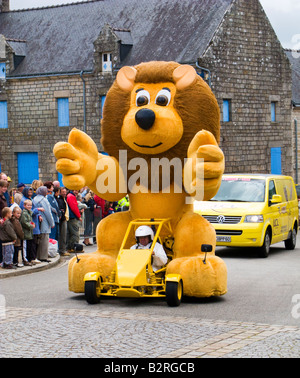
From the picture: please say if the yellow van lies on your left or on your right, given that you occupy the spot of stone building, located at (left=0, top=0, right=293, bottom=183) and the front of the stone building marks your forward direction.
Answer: on your left

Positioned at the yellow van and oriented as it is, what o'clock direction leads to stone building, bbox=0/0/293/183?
The stone building is roughly at 4 o'clock from the yellow van.

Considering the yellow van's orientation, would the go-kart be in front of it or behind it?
in front

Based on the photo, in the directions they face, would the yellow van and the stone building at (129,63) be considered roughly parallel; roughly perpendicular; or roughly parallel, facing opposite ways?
roughly parallel

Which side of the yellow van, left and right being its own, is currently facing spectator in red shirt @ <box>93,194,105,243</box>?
right

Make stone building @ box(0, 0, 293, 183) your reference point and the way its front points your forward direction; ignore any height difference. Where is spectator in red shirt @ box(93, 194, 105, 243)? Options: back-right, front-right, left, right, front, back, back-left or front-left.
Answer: front-left

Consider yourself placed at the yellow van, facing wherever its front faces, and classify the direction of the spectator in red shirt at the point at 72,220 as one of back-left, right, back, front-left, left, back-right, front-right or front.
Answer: front-right

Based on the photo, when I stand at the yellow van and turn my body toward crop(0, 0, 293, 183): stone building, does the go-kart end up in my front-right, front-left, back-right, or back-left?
back-left

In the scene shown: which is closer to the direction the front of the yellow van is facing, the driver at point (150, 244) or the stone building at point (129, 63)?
the driver

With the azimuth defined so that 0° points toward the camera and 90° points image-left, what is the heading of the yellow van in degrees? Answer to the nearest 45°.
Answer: approximately 45°

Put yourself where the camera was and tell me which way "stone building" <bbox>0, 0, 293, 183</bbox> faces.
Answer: facing the viewer and to the left of the viewer
